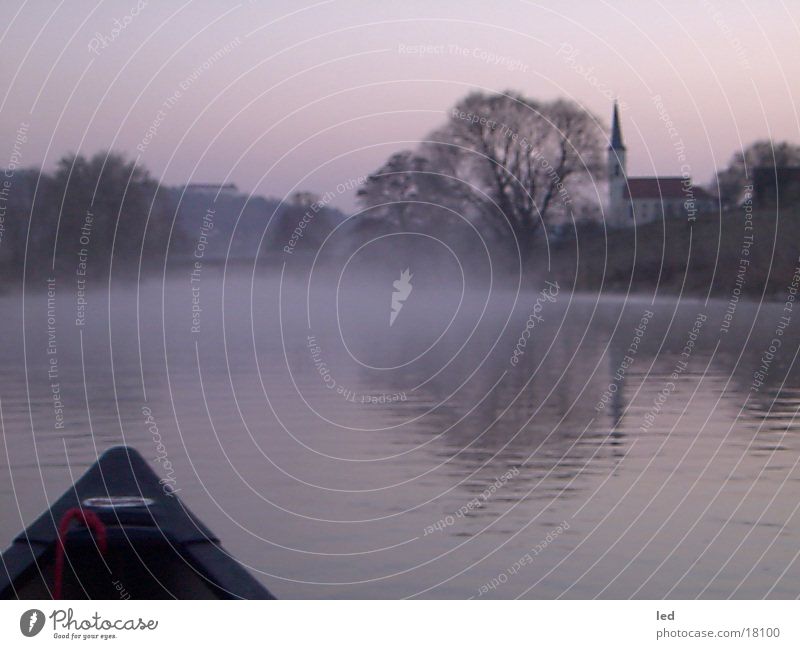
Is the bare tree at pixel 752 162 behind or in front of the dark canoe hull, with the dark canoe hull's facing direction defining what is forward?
in front

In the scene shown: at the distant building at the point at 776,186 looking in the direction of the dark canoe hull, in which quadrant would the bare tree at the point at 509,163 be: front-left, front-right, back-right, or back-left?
front-right

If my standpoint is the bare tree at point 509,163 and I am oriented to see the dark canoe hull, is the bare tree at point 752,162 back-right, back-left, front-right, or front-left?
back-left

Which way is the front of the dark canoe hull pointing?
away from the camera

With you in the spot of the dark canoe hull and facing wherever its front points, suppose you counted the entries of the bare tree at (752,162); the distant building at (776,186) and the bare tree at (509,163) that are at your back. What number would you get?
0

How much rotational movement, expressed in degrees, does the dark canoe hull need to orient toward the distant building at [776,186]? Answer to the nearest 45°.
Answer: approximately 45° to its right

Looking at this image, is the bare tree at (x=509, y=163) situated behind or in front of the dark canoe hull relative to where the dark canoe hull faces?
in front
